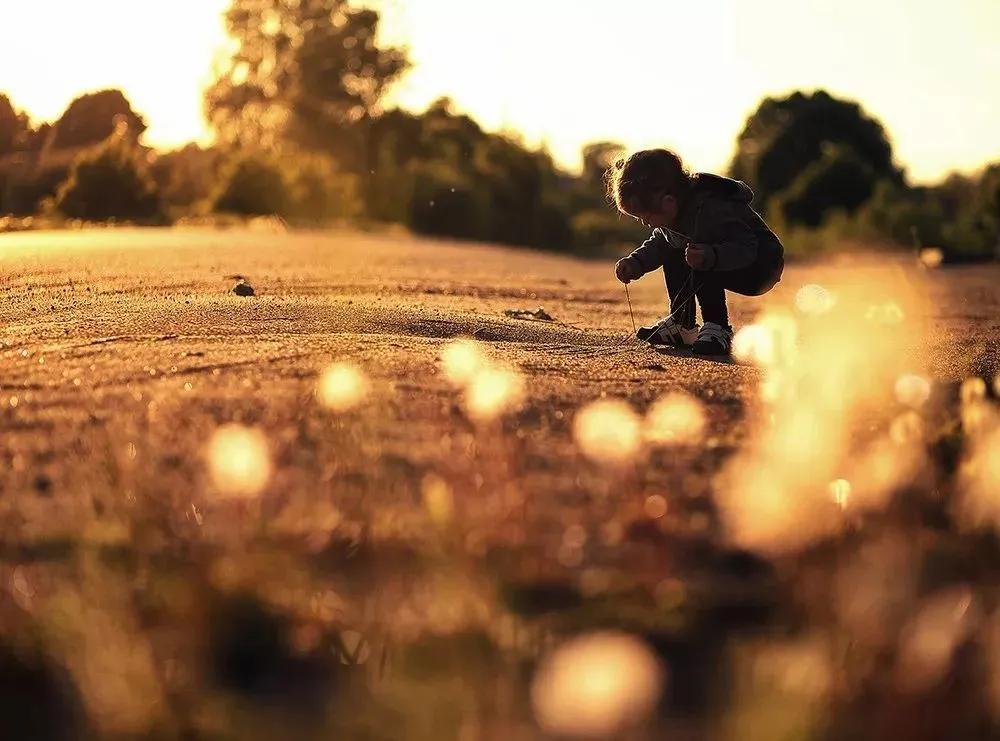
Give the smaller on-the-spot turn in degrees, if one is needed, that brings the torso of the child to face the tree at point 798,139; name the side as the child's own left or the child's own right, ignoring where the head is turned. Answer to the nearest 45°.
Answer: approximately 135° to the child's own right

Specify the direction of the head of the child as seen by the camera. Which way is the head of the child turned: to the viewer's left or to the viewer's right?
to the viewer's left

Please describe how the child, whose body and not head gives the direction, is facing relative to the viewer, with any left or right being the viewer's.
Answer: facing the viewer and to the left of the viewer

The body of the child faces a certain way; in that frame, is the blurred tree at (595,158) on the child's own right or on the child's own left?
on the child's own right

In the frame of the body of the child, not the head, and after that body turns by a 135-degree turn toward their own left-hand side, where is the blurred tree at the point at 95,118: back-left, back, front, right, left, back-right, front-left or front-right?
back-left

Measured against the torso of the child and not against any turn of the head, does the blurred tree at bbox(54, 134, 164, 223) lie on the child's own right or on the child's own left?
on the child's own right

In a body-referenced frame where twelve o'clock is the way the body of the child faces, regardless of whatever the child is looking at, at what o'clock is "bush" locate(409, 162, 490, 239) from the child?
The bush is roughly at 4 o'clock from the child.

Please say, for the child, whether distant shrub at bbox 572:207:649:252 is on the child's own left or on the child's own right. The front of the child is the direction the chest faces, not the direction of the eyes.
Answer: on the child's own right

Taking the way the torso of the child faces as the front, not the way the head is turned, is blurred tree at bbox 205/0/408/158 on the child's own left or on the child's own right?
on the child's own right
